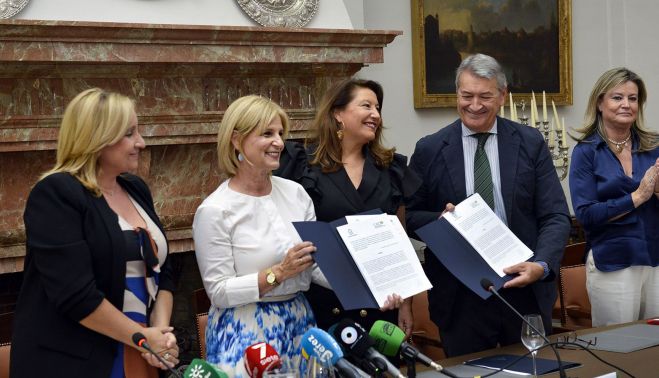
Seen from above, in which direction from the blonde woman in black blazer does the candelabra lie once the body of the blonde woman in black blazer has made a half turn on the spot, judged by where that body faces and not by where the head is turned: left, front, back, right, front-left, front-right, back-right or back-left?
right

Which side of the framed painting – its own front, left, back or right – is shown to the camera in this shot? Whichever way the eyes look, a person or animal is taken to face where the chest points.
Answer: front

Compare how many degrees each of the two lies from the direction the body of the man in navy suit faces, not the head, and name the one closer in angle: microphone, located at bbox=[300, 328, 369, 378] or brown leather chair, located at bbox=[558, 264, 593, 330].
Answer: the microphone

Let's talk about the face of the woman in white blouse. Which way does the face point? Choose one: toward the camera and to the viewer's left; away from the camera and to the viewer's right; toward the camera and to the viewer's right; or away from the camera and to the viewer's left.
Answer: toward the camera and to the viewer's right

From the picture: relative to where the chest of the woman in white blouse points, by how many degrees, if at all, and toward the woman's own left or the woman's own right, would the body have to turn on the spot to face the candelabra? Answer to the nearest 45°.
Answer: approximately 90° to the woman's own left

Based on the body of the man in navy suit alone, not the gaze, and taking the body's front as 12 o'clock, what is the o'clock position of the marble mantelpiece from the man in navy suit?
The marble mantelpiece is roughly at 4 o'clock from the man in navy suit.

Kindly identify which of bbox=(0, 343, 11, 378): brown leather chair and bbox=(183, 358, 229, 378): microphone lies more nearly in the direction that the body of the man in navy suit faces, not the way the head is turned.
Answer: the microphone

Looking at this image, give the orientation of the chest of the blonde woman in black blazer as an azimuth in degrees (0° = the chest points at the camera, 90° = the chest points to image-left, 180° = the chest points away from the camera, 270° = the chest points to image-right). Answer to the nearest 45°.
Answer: approximately 315°

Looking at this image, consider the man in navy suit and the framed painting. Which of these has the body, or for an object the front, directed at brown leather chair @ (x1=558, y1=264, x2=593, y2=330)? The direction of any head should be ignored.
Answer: the framed painting

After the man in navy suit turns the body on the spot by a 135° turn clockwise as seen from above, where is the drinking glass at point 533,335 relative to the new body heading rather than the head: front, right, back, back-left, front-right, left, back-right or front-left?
back-left

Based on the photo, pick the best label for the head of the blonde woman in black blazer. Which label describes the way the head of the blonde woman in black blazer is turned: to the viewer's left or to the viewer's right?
to the viewer's right

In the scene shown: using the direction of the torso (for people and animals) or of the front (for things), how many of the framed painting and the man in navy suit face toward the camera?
2

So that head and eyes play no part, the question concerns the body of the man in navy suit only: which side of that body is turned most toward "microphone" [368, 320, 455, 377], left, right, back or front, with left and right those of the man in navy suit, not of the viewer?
front

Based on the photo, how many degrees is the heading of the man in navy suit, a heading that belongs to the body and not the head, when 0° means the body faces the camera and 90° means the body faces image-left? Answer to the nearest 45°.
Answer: approximately 0°

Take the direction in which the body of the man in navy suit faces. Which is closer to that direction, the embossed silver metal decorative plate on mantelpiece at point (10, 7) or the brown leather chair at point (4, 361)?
the brown leather chair

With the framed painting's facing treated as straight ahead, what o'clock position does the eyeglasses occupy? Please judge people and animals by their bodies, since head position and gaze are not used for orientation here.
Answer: The eyeglasses is roughly at 12 o'clock from the framed painting.

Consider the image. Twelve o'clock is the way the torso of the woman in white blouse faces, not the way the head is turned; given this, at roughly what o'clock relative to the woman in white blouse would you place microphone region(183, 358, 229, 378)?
The microphone is roughly at 2 o'clock from the woman in white blouse.
